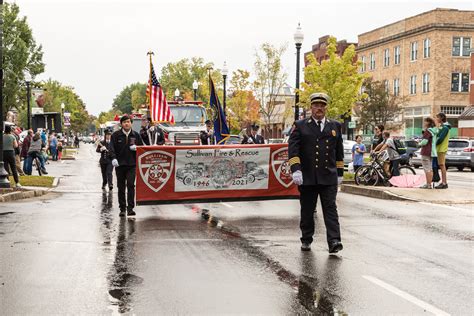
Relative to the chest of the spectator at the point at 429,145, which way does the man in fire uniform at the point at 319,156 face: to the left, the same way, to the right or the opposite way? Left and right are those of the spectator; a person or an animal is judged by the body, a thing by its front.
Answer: to the left

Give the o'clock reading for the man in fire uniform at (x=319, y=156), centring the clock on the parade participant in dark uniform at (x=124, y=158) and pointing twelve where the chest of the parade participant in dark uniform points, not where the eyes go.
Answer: The man in fire uniform is roughly at 11 o'clock from the parade participant in dark uniform.

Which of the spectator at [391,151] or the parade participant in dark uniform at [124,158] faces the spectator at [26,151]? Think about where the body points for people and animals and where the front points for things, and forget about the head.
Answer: the spectator at [391,151]

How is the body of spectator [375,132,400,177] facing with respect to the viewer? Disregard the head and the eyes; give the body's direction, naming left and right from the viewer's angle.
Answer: facing to the left of the viewer

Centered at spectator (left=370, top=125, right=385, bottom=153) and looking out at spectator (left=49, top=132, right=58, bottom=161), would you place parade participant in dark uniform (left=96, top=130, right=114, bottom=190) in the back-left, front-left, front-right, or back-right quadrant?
front-left

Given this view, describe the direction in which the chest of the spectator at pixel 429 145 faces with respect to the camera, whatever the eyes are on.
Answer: to the viewer's left

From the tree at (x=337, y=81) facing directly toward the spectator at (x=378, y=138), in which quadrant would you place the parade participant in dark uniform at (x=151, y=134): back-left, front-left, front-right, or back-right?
front-right

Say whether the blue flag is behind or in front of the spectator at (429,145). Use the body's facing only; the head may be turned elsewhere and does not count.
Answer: in front

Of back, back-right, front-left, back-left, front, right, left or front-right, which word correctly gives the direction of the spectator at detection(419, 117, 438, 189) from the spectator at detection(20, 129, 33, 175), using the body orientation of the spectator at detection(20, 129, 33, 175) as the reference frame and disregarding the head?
front-right

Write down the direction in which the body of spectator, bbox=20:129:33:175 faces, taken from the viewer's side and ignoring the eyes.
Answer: to the viewer's right

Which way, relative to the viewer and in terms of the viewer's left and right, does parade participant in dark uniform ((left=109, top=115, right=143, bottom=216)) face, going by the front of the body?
facing the viewer

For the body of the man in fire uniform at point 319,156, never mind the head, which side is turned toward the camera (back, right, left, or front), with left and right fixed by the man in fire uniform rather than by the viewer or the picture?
front

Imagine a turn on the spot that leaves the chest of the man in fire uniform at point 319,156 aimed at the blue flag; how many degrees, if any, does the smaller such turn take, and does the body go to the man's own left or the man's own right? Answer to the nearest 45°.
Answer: approximately 180°
